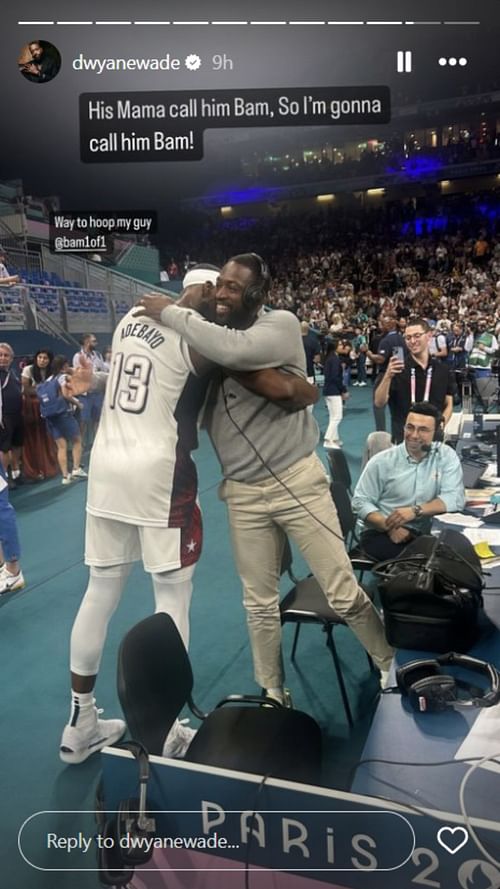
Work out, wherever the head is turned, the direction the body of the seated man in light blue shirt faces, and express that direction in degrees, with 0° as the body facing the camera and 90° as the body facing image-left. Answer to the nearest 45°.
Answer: approximately 45°

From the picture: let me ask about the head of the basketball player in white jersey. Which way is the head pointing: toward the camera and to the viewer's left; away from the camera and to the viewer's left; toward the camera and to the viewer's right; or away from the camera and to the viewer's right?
away from the camera and to the viewer's right

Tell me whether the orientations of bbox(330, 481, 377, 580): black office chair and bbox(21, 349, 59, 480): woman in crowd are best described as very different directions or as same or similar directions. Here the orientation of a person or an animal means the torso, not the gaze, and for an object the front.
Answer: same or similar directions

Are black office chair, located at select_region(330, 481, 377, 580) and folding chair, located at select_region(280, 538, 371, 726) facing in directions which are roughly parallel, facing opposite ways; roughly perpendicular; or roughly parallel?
roughly parallel

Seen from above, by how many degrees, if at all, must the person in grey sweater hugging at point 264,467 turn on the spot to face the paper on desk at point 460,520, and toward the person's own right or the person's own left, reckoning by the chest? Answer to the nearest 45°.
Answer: approximately 180°

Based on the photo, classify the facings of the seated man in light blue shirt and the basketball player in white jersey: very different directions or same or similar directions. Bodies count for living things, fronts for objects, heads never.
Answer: very different directions

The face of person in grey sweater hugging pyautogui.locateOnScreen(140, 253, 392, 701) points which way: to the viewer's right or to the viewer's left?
to the viewer's left
